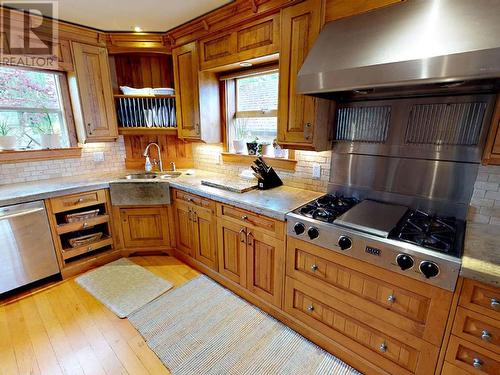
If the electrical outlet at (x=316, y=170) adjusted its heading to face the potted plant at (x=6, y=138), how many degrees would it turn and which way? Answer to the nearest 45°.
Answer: approximately 90° to its right

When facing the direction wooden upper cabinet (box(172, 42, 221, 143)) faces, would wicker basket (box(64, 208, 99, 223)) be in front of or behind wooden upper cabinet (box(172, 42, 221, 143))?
in front

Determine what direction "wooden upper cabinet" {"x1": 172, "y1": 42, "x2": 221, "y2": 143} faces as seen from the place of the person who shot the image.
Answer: facing the viewer and to the left of the viewer

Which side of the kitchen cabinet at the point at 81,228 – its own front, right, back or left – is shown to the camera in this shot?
front

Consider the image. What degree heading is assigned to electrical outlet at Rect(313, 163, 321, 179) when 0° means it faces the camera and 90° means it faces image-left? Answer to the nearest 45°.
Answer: approximately 0°

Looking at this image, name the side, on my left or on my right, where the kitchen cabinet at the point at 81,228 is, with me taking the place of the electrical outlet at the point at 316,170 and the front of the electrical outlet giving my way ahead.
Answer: on my right

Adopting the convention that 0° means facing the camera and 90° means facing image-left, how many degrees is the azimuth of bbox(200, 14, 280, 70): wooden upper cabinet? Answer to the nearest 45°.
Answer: approximately 45°

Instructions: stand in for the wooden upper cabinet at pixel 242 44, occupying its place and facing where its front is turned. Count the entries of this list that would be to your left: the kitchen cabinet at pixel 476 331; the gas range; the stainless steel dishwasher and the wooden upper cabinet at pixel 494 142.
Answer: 3

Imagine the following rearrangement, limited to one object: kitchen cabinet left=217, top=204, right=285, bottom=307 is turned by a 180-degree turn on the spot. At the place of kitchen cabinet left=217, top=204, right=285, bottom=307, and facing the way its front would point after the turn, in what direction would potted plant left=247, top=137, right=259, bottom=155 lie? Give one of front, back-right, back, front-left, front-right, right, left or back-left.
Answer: front-left

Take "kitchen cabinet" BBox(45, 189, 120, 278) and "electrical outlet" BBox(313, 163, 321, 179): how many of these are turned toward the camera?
2

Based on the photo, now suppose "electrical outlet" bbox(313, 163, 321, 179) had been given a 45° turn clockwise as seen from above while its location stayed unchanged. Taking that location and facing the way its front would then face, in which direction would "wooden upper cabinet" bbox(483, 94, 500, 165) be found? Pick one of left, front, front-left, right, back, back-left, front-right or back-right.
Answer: left
